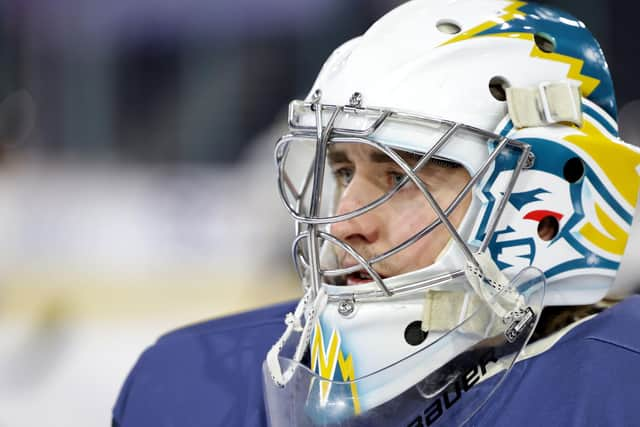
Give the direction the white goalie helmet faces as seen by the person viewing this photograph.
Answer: facing the viewer and to the left of the viewer
